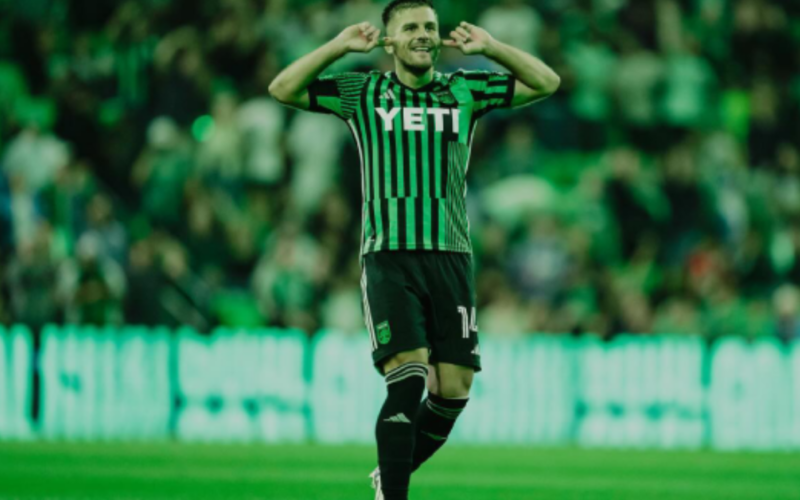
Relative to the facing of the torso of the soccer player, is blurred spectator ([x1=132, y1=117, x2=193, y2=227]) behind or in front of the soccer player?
behind

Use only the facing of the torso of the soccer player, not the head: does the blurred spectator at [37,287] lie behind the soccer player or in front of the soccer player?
behind

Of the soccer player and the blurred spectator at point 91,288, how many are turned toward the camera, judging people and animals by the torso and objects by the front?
2

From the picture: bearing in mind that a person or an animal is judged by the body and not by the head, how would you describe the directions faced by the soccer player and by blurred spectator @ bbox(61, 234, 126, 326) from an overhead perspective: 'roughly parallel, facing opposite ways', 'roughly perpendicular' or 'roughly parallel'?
roughly parallel

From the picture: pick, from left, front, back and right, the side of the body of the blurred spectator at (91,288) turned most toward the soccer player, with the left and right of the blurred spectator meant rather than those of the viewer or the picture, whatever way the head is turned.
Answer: front

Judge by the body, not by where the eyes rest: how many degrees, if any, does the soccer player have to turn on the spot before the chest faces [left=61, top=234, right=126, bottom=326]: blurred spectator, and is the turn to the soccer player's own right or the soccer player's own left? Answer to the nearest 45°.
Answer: approximately 135° to the soccer player's own right

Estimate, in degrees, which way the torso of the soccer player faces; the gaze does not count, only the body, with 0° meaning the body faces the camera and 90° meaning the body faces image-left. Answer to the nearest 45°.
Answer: approximately 0°

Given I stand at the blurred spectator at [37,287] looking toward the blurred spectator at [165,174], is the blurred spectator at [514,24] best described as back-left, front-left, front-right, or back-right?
front-right

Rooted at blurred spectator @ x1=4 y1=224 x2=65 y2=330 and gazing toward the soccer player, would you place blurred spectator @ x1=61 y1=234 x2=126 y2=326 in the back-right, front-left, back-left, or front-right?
front-left

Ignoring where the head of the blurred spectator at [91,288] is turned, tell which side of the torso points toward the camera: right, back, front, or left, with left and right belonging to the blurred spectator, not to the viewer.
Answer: front
